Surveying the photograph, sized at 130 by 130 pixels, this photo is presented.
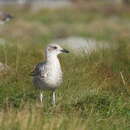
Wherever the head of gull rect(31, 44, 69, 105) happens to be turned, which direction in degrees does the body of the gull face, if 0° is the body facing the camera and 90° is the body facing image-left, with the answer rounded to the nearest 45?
approximately 315°
